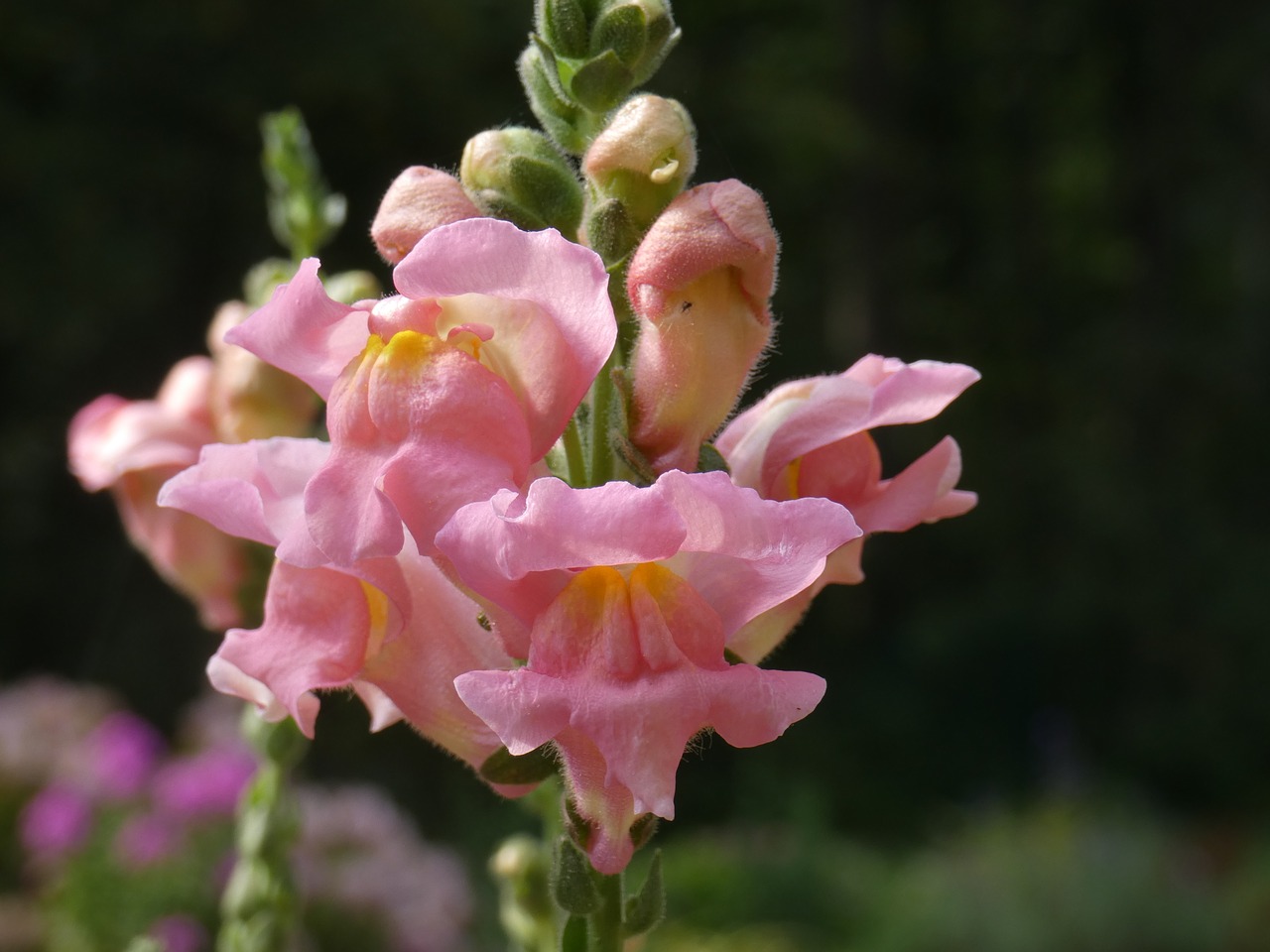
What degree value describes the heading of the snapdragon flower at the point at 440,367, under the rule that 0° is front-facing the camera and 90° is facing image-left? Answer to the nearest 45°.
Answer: approximately 45°

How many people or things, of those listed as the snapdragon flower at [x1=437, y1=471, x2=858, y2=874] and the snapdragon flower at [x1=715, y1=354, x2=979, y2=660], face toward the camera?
1

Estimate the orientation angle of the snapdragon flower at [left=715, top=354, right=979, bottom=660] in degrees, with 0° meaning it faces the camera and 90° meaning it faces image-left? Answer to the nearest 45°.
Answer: approximately 270°

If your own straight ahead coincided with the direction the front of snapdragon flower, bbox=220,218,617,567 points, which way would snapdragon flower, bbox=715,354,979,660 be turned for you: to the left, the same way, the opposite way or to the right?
to the left

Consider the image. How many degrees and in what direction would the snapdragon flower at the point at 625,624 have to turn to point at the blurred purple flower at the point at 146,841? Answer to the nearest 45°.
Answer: approximately 135° to its right

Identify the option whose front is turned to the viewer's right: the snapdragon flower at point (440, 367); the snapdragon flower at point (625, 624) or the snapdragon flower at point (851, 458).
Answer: the snapdragon flower at point (851, 458)

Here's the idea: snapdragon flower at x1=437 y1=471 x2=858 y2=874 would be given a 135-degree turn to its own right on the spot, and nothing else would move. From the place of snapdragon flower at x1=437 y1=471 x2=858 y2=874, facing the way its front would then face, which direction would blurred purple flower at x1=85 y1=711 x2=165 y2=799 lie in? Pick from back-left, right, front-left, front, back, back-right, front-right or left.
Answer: front
